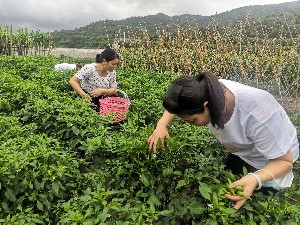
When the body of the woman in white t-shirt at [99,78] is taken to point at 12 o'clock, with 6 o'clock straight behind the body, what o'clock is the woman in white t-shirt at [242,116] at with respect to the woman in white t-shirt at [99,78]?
the woman in white t-shirt at [242,116] is roughly at 1 o'clock from the woman in white t-shirt at [99,78].

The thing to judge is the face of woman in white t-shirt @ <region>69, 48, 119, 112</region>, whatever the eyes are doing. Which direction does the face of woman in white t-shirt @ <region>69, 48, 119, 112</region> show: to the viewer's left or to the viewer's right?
to the viewer's right
